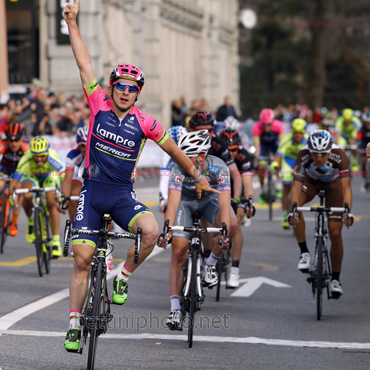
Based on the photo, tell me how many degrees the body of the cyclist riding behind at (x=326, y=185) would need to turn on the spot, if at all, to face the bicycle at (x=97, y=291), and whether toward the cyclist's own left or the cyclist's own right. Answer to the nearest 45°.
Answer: approximately 45° to the cyclist's own right

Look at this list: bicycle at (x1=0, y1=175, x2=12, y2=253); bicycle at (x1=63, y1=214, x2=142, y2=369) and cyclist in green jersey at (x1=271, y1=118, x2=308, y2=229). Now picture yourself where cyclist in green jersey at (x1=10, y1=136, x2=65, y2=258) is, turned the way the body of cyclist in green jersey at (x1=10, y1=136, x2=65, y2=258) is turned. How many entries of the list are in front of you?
1

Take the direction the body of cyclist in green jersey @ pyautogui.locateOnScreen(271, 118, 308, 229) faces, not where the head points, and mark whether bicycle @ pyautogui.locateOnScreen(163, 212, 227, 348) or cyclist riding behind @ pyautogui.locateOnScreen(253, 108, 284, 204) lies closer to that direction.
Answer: the bicycle

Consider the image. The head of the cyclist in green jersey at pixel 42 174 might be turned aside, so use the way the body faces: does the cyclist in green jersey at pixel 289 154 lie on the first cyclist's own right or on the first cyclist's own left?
on the first cyclist's own left

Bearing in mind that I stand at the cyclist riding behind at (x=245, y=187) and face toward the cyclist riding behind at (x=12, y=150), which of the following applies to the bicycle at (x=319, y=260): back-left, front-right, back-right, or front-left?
back-left

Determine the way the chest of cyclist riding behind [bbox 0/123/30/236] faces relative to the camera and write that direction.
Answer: toward the camera

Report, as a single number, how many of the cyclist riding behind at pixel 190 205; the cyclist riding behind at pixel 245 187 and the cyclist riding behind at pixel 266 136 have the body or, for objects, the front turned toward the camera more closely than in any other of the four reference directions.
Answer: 3

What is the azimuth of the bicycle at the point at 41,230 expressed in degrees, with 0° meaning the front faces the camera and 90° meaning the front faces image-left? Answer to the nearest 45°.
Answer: approximately 0°

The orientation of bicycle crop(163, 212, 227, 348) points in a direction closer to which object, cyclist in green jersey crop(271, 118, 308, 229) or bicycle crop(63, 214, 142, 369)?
the bicycle

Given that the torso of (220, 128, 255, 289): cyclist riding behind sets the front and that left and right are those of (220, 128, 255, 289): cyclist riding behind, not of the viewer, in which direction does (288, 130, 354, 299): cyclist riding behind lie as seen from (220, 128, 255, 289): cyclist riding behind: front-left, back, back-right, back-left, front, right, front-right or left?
front-left

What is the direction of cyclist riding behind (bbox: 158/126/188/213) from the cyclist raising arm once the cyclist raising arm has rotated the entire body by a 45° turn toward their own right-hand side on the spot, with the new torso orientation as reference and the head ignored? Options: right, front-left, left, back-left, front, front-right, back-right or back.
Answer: back-right

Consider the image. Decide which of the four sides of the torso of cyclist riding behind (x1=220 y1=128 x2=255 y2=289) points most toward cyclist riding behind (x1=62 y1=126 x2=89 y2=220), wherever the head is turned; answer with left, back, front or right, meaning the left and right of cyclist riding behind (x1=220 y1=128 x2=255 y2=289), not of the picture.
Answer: right

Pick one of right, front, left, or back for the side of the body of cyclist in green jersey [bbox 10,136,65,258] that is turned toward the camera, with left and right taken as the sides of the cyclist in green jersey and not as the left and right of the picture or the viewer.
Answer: front

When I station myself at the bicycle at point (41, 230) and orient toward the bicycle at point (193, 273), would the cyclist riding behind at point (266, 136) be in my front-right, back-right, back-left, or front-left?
back-left

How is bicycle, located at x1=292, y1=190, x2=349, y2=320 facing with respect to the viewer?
toward the camera
